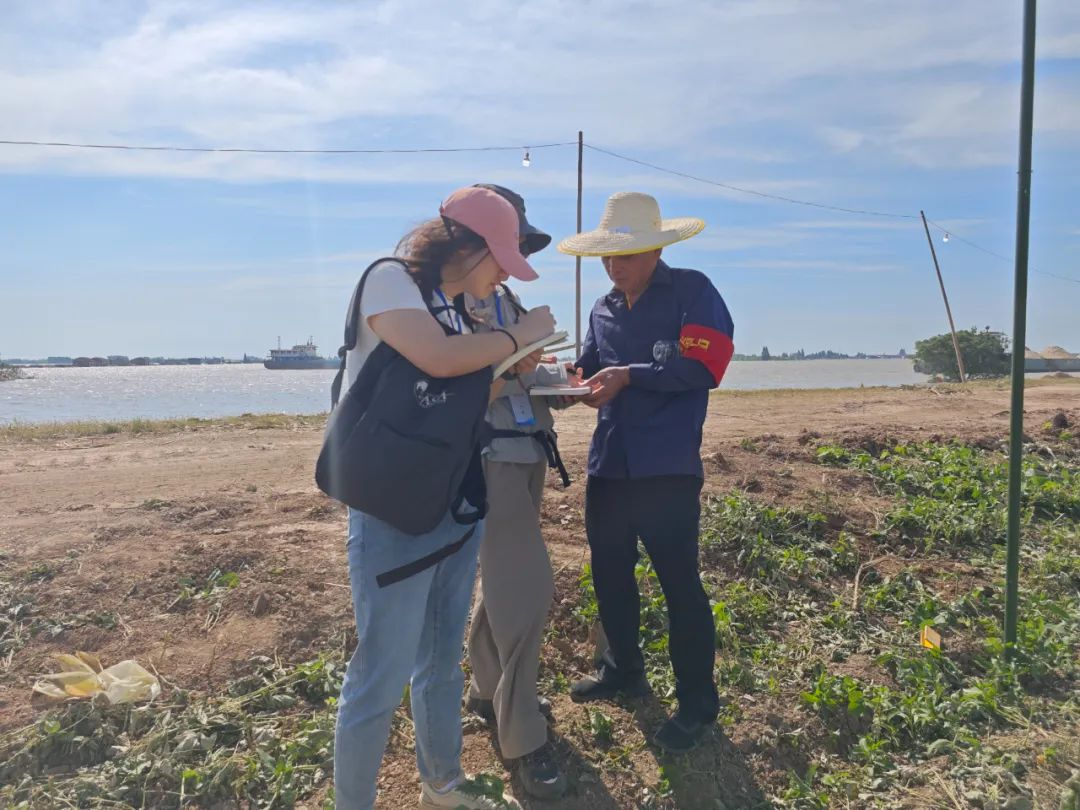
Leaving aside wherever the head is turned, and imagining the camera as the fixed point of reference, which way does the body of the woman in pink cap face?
to the viewer's right

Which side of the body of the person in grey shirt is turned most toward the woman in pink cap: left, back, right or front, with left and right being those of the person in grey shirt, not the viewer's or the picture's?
right

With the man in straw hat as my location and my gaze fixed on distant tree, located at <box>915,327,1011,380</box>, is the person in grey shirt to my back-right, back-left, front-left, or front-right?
back-left

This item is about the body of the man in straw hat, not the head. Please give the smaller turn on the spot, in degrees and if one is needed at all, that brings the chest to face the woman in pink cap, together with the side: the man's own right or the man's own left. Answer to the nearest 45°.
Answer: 0° — they already face them

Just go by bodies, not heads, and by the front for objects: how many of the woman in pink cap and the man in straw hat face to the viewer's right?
1

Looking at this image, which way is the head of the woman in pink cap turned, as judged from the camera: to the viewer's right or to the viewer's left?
to the viewer's right

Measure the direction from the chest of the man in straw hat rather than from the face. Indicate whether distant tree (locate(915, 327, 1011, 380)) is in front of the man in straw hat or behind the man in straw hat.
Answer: behind

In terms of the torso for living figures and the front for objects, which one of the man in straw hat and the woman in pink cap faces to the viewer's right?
the woman in pink cap

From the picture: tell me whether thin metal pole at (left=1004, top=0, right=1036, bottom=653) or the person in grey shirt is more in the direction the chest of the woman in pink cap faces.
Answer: the thin metal pole

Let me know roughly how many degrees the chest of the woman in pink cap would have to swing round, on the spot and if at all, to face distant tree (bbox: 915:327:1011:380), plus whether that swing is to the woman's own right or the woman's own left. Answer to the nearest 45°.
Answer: approximately 45° to the woman's own left

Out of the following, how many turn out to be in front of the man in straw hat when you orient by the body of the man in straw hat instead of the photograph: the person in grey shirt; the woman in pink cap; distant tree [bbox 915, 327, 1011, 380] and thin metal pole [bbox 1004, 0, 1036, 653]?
2

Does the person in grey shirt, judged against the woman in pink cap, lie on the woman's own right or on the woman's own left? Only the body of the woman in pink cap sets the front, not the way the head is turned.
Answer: on the woman's own left

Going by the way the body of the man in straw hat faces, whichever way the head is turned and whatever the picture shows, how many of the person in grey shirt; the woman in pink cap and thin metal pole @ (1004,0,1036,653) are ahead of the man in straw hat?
2

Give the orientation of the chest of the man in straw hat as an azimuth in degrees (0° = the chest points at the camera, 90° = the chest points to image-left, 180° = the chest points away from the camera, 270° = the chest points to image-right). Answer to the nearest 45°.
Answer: approximately 45°
